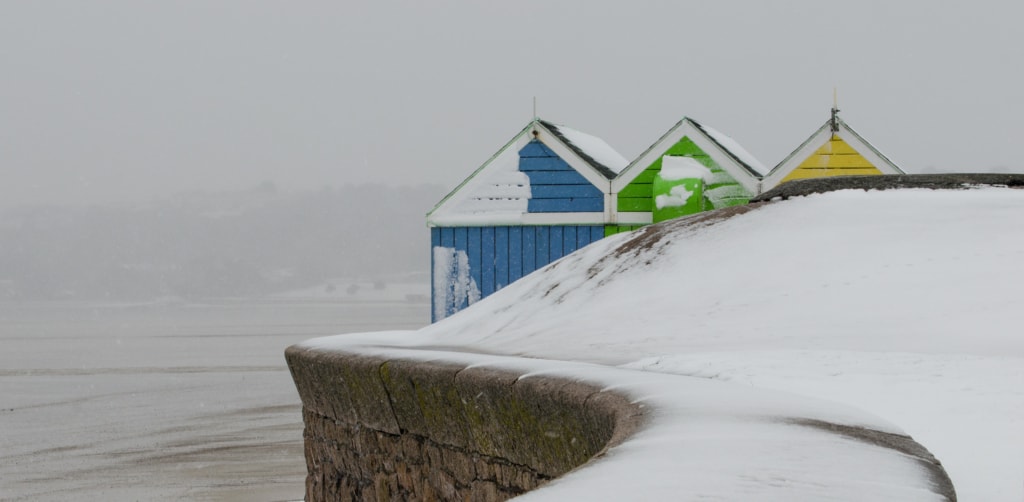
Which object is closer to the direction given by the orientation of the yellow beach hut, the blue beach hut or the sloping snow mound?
the sloping snow mound

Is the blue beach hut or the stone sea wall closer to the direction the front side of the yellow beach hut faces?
the stone sea wall

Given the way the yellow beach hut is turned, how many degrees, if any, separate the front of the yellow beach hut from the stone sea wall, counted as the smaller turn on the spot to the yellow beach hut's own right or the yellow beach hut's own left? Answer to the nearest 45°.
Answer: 0° — it already faces it

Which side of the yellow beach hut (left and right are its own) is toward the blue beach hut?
right

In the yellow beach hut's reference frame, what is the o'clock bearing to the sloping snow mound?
The sloping snow mound is roughly at 12 o'clock from the yellow beach hut.

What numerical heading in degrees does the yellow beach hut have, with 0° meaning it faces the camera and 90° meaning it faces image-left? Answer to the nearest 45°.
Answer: approximately 0°
